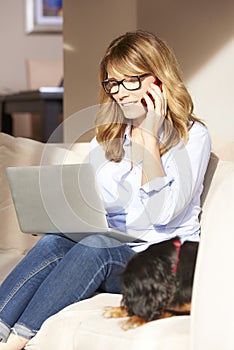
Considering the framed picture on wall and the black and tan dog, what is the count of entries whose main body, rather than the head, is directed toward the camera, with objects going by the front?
1

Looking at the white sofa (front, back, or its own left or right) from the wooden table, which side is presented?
back

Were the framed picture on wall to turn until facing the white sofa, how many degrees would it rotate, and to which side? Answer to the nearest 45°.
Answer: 0° — it already faces it

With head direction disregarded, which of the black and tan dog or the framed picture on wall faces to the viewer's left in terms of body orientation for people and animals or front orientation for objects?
the black and tan dog

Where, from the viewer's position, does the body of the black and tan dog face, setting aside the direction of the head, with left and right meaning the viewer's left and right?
facing to the left of the viewer

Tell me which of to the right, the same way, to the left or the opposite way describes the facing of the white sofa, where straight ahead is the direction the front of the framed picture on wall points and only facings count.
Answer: the same way

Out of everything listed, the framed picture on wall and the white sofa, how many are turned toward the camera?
2

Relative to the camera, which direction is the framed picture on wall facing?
toward the camera

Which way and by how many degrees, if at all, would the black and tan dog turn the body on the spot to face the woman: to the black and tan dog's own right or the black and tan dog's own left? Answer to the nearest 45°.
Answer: approximately 90° to the black and tan dog's own right

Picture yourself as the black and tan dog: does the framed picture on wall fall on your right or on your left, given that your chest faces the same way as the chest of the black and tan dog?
on your right

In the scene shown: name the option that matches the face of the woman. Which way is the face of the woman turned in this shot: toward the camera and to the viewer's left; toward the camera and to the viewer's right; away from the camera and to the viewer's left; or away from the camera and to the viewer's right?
toward the camera and to the viewer's left

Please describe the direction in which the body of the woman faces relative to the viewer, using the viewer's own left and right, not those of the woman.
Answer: facing the viewer and to the left of the viewer
